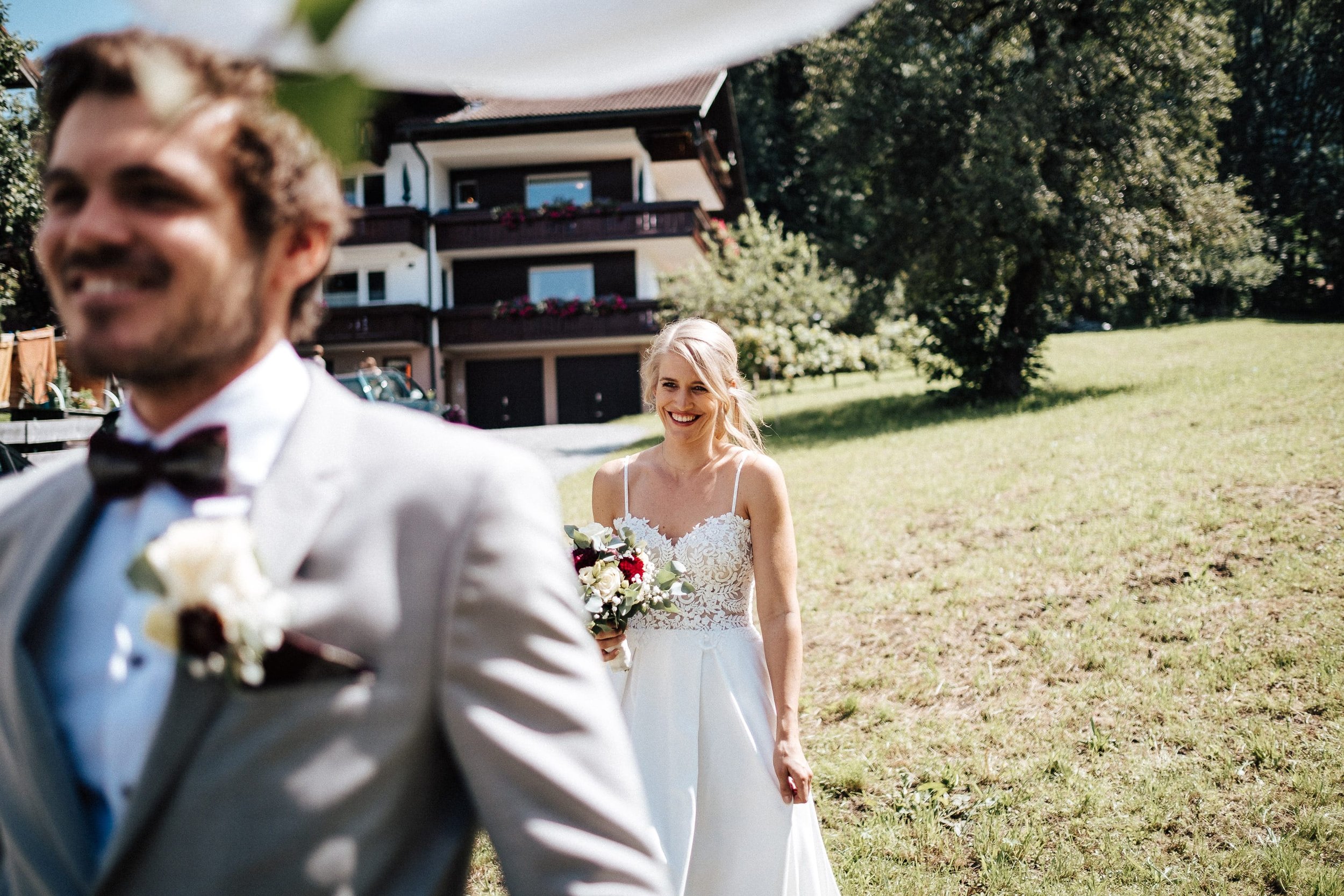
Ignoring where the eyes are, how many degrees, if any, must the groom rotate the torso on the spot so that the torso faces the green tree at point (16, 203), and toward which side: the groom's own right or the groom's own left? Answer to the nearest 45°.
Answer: approximately 135° to the groom's own right

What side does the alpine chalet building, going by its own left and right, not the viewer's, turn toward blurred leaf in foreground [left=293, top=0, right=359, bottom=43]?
front

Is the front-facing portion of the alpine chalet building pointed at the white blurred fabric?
yes

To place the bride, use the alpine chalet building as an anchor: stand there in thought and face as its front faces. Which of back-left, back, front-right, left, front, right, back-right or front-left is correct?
front

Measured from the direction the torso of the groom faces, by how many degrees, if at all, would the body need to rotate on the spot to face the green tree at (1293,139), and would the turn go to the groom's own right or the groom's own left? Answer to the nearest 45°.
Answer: approximately 180°

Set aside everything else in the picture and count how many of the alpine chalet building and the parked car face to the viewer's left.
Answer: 0

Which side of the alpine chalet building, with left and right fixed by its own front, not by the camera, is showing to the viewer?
front

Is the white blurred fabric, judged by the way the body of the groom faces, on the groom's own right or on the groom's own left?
on the groom's own left

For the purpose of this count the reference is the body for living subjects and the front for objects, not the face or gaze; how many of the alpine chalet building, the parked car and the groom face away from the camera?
0

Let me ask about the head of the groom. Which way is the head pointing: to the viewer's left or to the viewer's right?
to the viewer's left

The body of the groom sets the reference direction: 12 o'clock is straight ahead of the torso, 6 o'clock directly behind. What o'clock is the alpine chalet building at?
The alpine chalet building is roughly at 5 o'clock from the groom.

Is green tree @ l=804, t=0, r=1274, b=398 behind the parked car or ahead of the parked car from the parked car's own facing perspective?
ahead

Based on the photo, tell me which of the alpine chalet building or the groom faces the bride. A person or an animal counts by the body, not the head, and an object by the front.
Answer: the alpine chalet building

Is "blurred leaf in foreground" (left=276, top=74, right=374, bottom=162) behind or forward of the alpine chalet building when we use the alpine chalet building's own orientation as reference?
forward

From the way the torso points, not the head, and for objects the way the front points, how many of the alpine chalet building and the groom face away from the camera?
0
